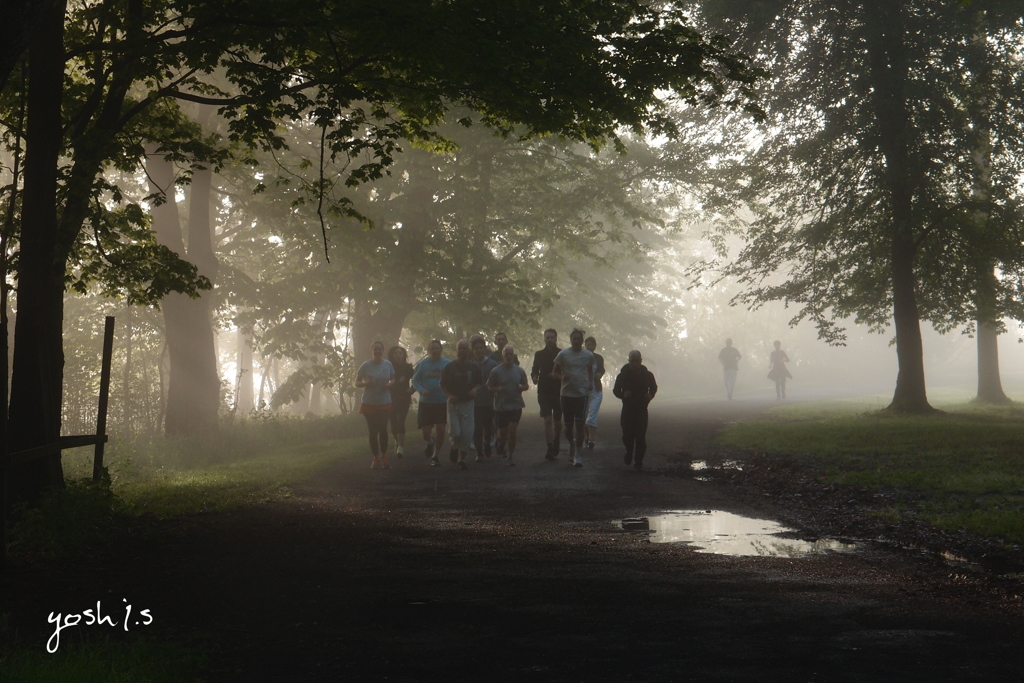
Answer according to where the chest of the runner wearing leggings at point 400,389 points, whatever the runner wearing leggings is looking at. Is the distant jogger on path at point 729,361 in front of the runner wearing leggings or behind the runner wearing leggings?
behind

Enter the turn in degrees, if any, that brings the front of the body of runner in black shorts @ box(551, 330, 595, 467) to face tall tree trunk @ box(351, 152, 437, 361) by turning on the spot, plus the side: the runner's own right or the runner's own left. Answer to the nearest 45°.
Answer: approximately 135° to the runner's own right

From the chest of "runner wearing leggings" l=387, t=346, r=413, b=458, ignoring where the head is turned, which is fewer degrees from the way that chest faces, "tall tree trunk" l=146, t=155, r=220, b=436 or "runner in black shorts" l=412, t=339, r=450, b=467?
the runner in black shorts

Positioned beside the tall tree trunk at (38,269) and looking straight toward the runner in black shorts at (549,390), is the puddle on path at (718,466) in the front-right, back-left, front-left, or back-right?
front-right

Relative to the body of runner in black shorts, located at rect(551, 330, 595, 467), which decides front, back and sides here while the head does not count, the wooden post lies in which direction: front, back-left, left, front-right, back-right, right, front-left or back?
front-right

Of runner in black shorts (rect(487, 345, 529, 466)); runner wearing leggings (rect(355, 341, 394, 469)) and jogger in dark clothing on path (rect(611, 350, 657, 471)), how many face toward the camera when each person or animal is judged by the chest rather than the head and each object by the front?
3

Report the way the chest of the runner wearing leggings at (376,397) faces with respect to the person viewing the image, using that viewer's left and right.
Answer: facing the viewer

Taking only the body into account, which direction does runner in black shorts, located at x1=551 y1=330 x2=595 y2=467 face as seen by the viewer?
toward the camera

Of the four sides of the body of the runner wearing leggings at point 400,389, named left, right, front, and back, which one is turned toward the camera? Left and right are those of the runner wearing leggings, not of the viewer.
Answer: front

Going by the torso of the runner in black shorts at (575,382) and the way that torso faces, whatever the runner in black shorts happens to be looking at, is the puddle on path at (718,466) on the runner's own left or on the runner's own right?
on the runner's own left

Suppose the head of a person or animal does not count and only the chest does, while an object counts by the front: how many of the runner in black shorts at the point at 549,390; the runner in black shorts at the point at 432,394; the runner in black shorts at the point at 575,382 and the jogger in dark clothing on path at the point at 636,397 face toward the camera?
4
